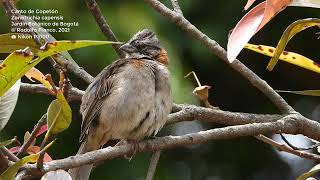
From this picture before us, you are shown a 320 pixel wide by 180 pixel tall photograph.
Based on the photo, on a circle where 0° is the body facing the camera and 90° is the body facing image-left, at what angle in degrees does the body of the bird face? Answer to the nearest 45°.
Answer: approximately 315°
